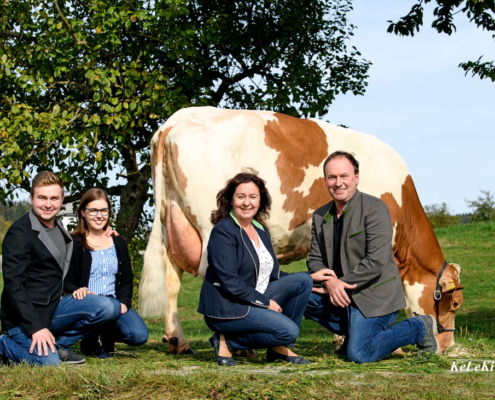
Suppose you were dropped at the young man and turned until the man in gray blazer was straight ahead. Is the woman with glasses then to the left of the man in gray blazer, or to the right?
left

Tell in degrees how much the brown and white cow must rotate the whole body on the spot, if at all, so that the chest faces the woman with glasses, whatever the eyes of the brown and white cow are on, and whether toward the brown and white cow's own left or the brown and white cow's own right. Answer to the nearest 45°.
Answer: approximately 135° to the brown and white cow's own right

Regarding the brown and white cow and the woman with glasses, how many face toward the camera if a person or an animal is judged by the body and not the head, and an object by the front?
1

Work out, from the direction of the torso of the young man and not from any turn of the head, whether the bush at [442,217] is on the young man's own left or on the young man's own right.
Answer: on the young man's own left

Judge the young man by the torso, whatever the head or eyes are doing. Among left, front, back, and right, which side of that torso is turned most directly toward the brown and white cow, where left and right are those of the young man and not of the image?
left

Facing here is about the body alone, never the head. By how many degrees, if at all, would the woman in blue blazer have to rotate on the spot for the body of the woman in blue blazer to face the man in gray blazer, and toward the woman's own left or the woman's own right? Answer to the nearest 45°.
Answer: approximately 45° to the woman's own left

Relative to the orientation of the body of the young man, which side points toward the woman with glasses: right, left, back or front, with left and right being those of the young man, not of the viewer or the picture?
left

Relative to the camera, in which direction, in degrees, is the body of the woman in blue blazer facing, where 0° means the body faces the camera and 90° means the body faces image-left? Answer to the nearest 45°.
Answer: approximately 315°

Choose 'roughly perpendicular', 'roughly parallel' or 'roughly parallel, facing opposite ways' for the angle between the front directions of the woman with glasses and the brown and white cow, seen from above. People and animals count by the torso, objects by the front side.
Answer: roughly perpendicular

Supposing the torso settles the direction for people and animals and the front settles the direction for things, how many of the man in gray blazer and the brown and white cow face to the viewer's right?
1

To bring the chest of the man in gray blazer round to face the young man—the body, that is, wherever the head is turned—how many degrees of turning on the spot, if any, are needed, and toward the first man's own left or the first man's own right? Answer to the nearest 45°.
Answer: approximately 45° to the first man's own right

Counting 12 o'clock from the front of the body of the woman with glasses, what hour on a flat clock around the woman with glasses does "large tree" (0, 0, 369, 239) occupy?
The large tree is roughly at 6 o'clock from the woman with glasses.
